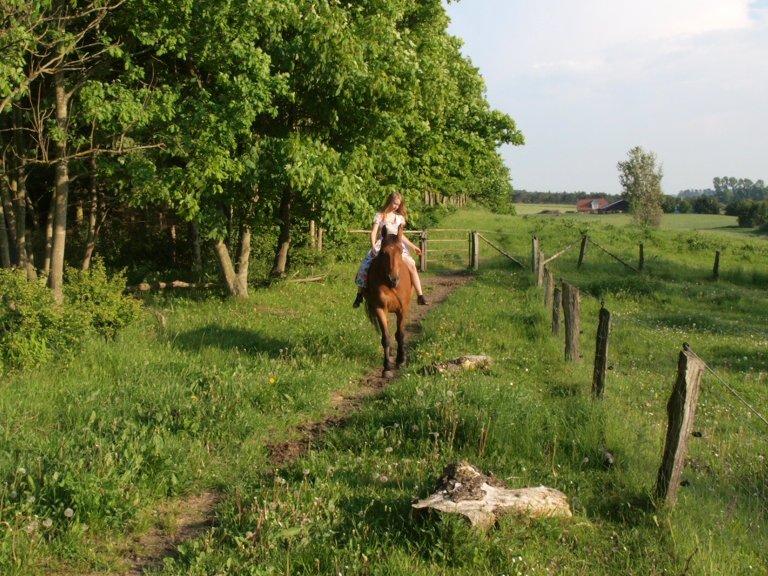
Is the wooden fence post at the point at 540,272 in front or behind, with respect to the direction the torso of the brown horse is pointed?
behind

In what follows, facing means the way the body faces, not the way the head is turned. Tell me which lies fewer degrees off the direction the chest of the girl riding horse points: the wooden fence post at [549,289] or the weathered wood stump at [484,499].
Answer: the weathered wood stump

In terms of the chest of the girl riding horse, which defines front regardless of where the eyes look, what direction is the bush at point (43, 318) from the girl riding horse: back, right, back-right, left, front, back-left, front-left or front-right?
front-right

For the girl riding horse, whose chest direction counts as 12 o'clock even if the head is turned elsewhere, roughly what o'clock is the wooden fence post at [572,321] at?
The wooden fence post is roughly at 10 o'clock from the girl riding horse.

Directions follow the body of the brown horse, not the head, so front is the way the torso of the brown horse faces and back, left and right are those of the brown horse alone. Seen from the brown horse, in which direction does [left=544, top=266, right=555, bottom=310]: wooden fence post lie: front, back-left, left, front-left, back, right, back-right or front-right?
back-left

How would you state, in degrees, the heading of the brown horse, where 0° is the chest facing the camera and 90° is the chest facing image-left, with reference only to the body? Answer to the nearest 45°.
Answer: approximately 0°

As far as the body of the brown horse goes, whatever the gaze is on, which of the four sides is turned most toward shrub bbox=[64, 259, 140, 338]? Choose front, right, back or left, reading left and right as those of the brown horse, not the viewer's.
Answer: right

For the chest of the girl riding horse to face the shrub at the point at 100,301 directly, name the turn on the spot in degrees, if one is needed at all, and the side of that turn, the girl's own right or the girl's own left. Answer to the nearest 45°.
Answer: approximately 90° to the girl's own right

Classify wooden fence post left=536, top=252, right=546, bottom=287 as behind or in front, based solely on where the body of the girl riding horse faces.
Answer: behind

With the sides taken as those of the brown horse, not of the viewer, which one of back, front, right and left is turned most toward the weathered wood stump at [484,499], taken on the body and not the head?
front

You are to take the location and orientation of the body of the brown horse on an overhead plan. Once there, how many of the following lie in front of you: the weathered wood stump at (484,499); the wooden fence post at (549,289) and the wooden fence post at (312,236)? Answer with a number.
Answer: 1

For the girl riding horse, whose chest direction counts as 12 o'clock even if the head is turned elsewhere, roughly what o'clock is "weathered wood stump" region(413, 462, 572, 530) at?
The weathered wood stump is roughly at 12 o'clock from the girl riding horse.

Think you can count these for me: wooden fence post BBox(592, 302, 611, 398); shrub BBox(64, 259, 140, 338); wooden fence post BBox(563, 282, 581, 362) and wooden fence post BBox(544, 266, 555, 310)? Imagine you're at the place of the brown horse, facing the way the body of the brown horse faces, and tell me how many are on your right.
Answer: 1

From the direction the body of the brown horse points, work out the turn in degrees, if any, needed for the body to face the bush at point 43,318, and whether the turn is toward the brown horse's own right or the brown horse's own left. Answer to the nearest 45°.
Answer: approximately 45° to the brown horse's own right

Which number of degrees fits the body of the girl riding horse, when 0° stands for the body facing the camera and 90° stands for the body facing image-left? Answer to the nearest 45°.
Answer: approximately 0°
